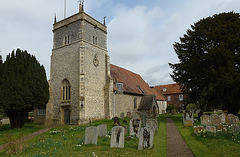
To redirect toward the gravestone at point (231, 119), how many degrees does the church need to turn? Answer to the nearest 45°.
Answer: approximately 90° to its left

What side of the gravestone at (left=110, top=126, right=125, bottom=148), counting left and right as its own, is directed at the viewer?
front

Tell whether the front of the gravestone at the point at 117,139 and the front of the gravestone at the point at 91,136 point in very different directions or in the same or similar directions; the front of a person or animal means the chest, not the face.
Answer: same or similar directions

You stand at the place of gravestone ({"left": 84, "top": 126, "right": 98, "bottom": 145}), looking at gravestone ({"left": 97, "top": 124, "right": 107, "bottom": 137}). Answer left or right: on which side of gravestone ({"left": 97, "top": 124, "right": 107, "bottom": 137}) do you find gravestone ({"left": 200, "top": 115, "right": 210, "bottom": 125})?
right

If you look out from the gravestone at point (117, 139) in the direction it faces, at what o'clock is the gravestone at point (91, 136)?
the gravestone at point (91, 136) is roughly at 4 o'clock from the gravestone at point (117, 139).

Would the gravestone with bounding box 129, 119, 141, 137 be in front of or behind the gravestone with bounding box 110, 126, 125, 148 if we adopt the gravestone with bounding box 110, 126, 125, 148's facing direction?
behind

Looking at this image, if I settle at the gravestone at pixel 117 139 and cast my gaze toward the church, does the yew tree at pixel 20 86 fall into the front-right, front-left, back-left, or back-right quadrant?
front-left

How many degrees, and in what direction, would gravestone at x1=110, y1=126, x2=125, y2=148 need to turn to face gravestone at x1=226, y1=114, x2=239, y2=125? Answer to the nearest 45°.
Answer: approximately 135° to its left

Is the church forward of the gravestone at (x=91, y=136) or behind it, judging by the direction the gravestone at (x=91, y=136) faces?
behind

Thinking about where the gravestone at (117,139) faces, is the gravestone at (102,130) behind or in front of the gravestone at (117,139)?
behind

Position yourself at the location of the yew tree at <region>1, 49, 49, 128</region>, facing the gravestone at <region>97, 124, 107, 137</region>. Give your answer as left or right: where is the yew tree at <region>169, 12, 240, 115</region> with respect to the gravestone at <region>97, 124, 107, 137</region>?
left

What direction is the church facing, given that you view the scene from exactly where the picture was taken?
facing the viewer and to the left of the viewer

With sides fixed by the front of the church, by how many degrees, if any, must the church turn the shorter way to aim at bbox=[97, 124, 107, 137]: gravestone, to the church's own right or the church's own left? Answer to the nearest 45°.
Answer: approximately 45° to the church's own left
